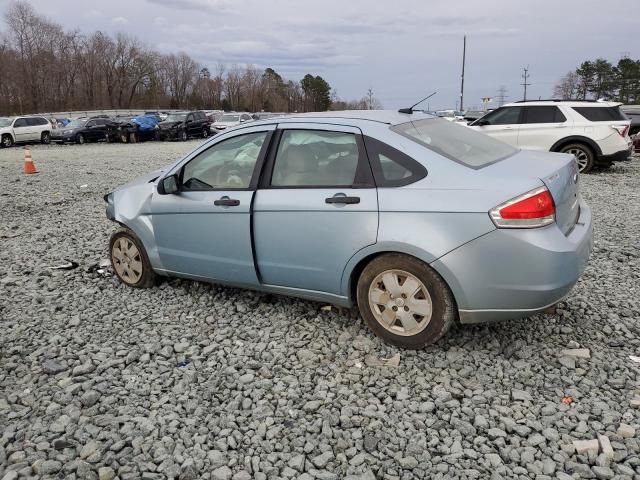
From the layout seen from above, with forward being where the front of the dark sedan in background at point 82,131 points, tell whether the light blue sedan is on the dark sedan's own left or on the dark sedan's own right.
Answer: on the dark sedan's own left

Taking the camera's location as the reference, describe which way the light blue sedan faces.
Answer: facing away from the viewer and to the left of the viewer

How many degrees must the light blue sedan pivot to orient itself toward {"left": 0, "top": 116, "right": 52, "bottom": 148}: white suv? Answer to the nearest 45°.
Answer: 0° — it already faces it

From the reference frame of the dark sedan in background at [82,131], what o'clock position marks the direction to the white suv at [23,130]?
The white suv is roughly at 1 o'clock from the dark sedan in background.

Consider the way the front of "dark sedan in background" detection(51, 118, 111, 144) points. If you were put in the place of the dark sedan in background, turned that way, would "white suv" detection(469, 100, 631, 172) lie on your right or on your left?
on your left

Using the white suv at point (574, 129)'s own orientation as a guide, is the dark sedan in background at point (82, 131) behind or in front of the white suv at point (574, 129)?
in front

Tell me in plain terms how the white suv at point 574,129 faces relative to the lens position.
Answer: facing away from the viewer and to the left of the viewer

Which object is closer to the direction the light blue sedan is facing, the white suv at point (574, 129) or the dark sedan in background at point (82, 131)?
the dark sedan in background

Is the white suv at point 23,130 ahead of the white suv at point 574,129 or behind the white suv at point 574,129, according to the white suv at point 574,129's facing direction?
ahead

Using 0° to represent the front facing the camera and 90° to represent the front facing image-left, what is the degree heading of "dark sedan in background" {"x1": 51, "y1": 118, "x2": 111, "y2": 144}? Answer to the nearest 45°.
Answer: approximately 45°
